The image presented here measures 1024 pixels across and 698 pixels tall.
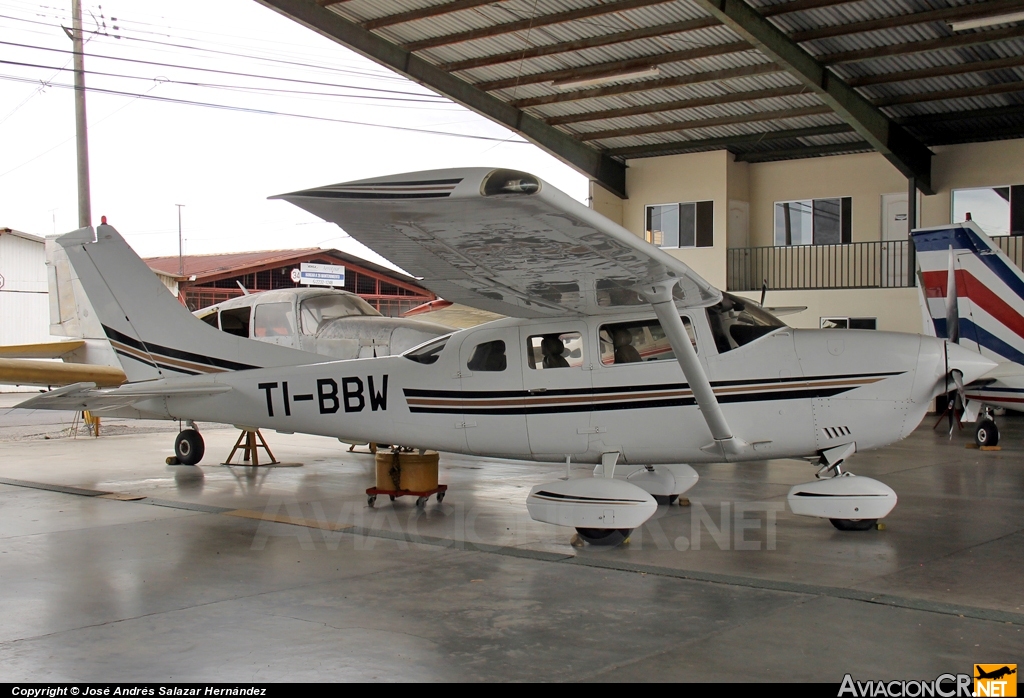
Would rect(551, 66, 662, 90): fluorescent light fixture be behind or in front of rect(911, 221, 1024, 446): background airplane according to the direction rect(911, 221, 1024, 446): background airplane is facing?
behind

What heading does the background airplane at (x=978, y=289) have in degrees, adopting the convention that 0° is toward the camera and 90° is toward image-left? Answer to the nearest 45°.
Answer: approximately 270°

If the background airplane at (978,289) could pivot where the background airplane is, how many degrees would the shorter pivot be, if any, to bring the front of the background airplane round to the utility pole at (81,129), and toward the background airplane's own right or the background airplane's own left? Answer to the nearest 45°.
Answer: approximately 180°
